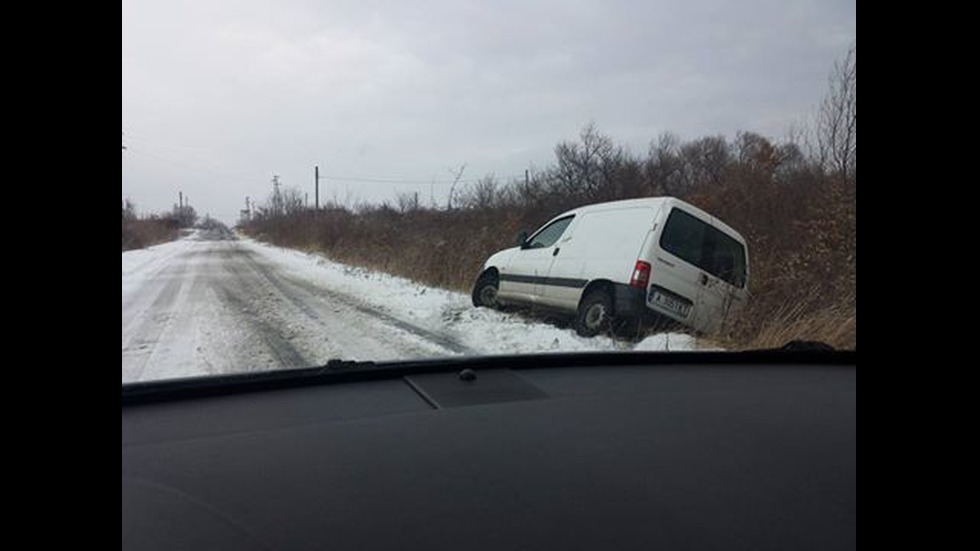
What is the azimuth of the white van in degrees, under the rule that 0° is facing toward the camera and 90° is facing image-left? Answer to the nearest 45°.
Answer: approximately 135°
